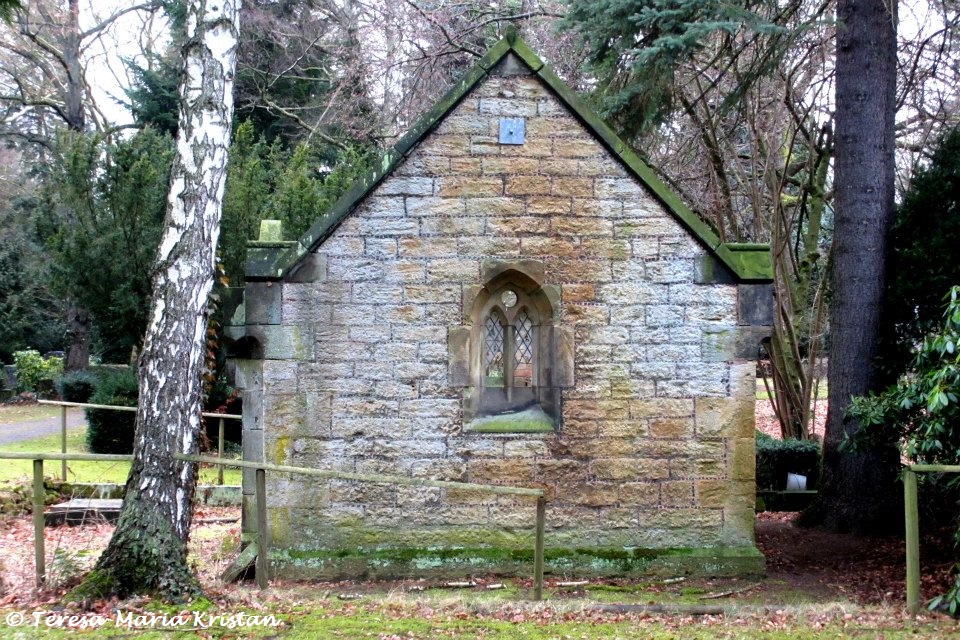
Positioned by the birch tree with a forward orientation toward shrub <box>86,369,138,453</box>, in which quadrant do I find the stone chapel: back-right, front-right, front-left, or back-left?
front-right

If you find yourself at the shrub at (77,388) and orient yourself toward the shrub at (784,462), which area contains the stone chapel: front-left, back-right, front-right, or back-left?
front-right
